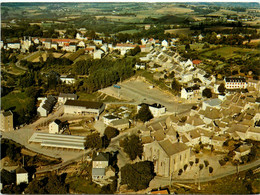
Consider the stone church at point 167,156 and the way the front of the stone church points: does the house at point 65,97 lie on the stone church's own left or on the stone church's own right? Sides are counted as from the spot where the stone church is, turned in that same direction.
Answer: on the stone church's own right

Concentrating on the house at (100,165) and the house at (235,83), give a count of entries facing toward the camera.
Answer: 2

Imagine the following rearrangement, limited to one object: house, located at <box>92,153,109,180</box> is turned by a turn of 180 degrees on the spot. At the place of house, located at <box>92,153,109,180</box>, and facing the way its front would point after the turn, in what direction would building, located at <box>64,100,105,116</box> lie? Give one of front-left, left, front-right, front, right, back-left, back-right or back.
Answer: front

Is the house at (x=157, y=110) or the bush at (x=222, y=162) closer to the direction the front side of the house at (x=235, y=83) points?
the bush

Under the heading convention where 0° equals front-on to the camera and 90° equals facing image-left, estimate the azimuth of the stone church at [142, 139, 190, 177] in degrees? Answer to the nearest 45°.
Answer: approximately 45°

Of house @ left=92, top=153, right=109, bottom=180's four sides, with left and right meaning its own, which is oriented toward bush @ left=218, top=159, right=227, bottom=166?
left

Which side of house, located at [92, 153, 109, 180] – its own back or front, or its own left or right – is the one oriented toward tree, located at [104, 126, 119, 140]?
back

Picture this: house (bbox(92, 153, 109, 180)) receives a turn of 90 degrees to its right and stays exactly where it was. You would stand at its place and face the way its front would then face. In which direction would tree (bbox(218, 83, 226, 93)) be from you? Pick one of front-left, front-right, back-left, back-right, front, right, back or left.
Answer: back-right

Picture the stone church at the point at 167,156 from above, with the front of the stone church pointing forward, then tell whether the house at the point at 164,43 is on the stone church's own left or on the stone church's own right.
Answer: on the stone church's own right

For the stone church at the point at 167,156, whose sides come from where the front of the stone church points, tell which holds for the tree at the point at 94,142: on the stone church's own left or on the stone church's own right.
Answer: on the stone church's own right

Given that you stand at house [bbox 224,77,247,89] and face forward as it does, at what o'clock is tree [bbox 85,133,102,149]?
The tree is roughly at 1 o'clock from the house.

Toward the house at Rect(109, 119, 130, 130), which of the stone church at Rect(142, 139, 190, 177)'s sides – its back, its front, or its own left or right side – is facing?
right

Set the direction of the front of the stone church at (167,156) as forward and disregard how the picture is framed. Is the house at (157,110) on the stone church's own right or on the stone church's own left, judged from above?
on the stone church's own right
